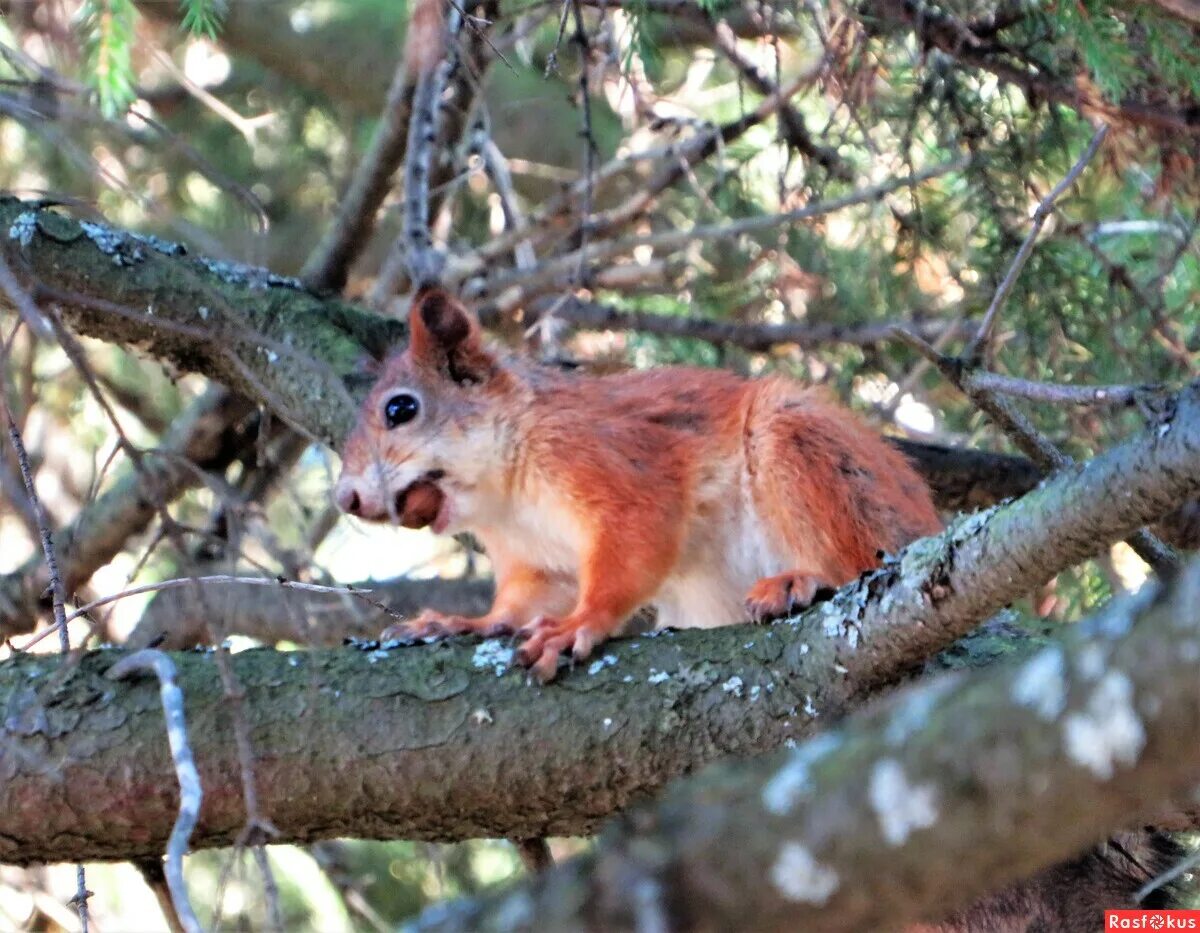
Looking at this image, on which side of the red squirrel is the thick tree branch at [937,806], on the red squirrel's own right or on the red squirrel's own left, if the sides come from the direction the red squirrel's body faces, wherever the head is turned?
on the red squirrel's own left

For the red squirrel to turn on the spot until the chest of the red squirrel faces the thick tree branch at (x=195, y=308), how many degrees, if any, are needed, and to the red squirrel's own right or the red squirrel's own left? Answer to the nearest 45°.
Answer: approximately 45° to the red squirrel's own right

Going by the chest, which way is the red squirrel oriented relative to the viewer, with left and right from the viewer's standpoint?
facing to the left of the viewer

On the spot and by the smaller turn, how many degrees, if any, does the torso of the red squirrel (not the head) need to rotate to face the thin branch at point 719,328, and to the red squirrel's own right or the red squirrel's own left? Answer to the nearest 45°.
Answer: approximately 135° to the red squirrel's own right
